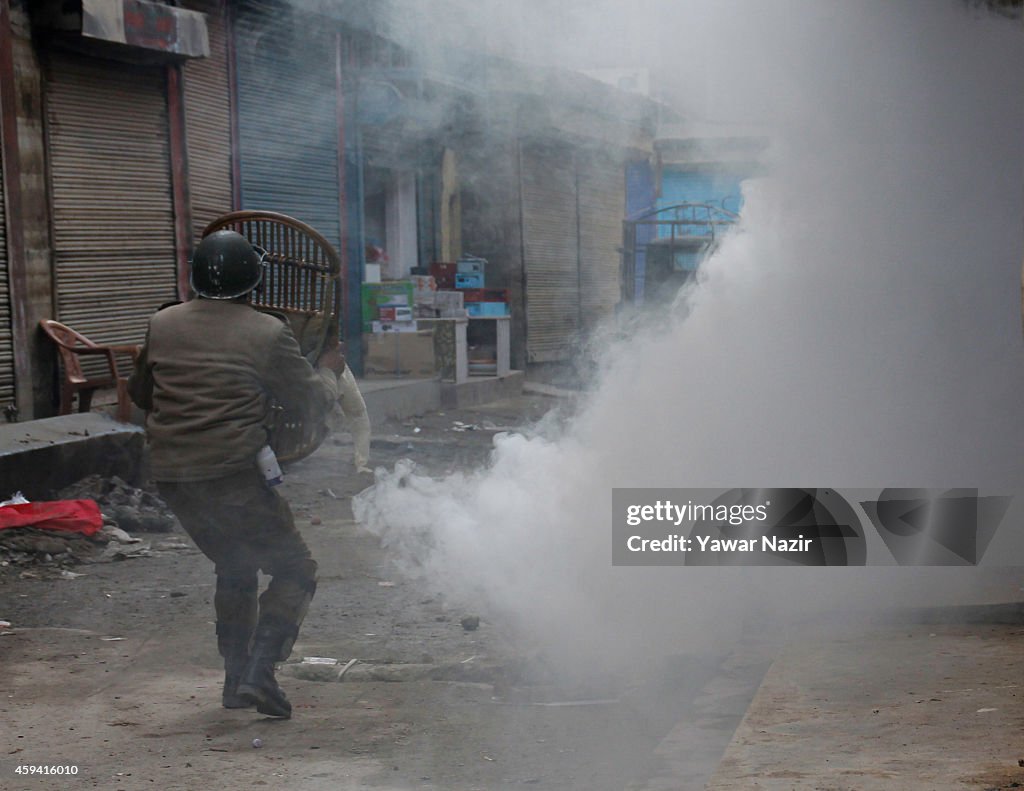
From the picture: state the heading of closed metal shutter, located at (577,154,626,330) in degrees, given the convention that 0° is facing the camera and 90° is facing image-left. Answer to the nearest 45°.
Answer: approximately 315°

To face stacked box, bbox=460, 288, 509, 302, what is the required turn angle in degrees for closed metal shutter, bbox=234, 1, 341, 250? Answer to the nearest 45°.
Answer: approximately 90° to its left

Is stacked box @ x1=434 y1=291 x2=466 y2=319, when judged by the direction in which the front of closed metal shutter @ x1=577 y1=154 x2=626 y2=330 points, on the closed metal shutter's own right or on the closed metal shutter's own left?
on the closed metal shutter's own right

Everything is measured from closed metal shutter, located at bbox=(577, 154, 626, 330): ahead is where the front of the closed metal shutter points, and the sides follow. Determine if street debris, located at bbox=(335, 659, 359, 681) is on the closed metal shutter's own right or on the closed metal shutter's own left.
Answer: on the closed metal shutter's own right

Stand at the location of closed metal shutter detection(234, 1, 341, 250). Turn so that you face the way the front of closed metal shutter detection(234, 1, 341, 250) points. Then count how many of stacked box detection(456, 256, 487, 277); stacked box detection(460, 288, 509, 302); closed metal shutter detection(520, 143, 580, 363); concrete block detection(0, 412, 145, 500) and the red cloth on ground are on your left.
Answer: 3
